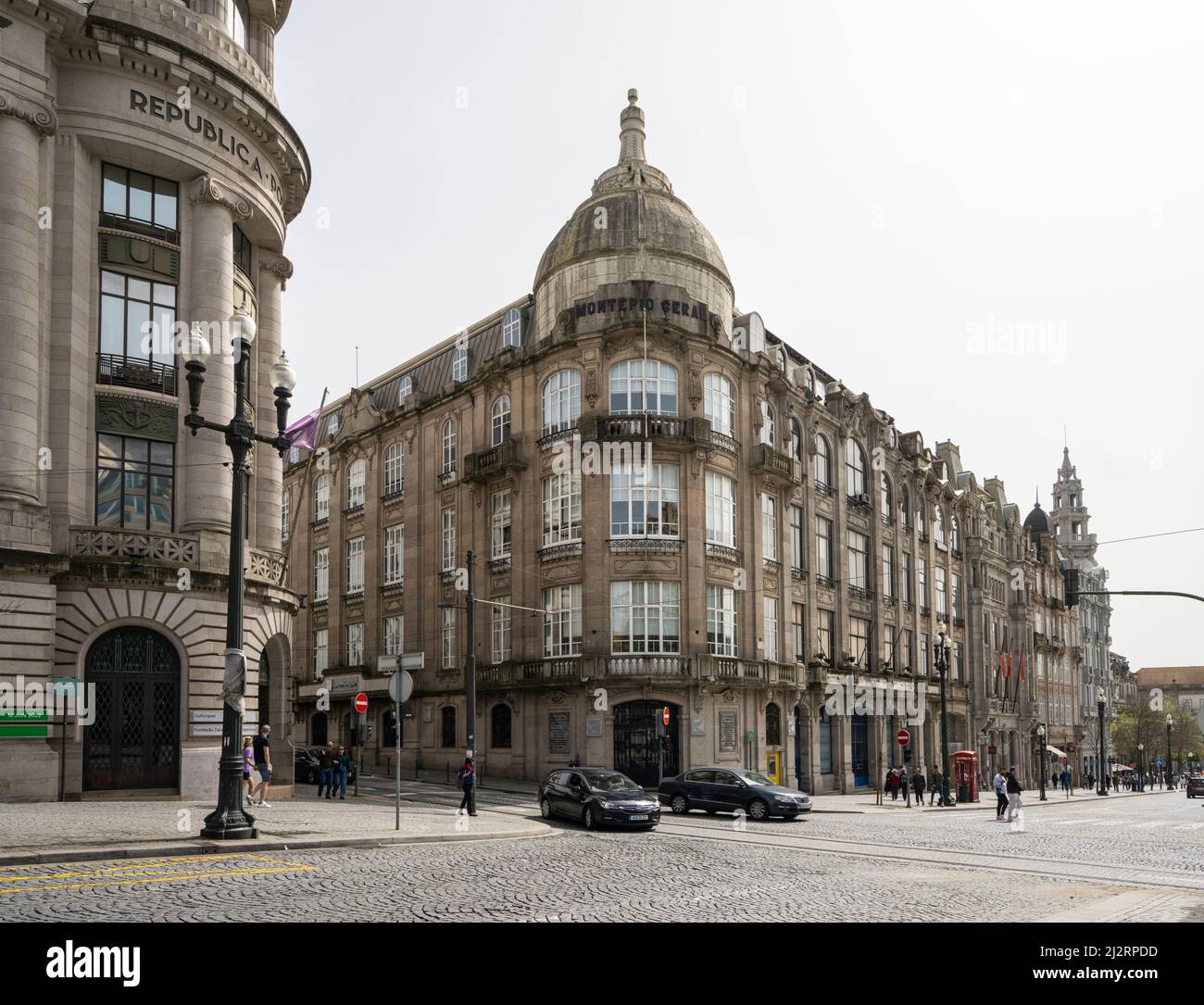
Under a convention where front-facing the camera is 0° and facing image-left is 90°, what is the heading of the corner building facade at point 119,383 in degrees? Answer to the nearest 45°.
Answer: approximately 315°

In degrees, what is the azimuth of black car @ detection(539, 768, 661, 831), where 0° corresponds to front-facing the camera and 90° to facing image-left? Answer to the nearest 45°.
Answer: approximately 315°
